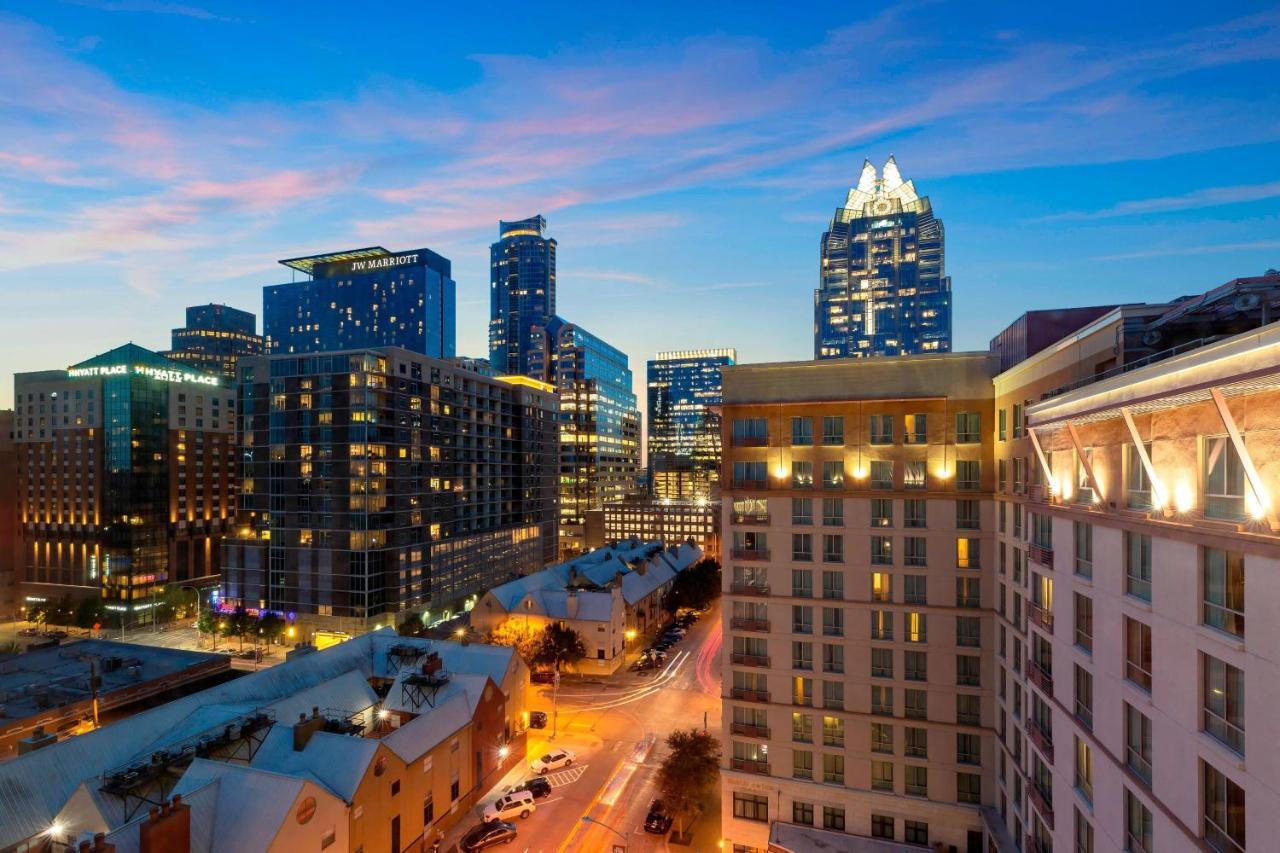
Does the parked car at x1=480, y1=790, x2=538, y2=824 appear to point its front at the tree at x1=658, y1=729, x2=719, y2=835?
no

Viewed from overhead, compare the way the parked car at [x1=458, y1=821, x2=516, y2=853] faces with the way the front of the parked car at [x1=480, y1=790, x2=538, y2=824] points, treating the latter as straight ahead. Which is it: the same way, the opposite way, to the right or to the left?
the same way
